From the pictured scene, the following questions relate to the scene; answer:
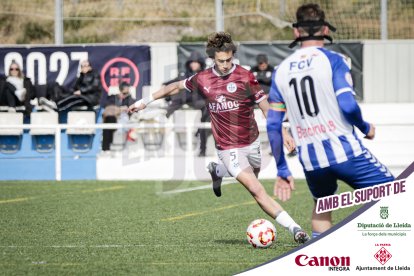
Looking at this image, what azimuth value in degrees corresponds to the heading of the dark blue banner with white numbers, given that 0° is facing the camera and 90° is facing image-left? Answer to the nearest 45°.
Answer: approximately 0°

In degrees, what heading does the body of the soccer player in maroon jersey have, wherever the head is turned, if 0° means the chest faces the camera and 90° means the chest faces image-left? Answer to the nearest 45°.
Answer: approximately 0°

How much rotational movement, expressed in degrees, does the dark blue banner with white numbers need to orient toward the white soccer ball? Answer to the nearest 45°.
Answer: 0° — it already faces it
